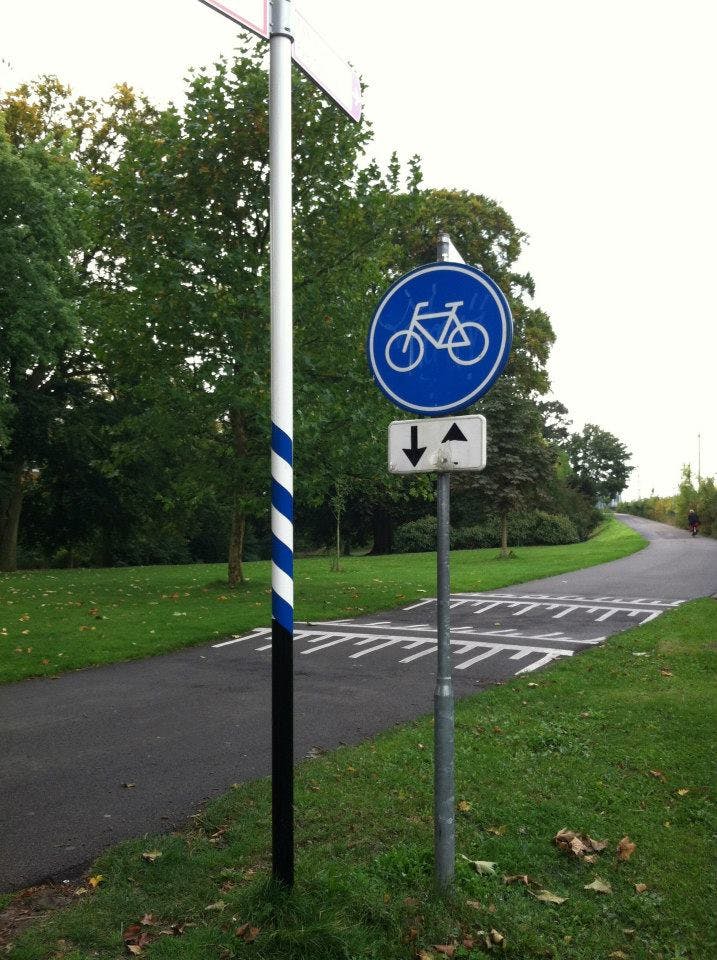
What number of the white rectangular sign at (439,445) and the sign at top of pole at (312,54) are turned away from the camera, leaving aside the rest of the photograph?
0

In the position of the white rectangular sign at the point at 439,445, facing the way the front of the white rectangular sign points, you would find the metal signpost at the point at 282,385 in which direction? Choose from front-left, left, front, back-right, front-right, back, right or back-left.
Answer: right

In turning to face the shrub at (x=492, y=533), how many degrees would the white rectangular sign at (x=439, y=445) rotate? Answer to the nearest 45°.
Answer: approximately 180°

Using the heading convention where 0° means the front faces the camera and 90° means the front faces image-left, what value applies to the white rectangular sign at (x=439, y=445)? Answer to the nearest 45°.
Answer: approximately 0°

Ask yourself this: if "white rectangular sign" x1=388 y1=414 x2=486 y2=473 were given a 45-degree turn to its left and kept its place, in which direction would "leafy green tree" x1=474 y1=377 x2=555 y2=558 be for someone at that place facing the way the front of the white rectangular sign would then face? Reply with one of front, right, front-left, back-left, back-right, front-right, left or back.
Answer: back-left
